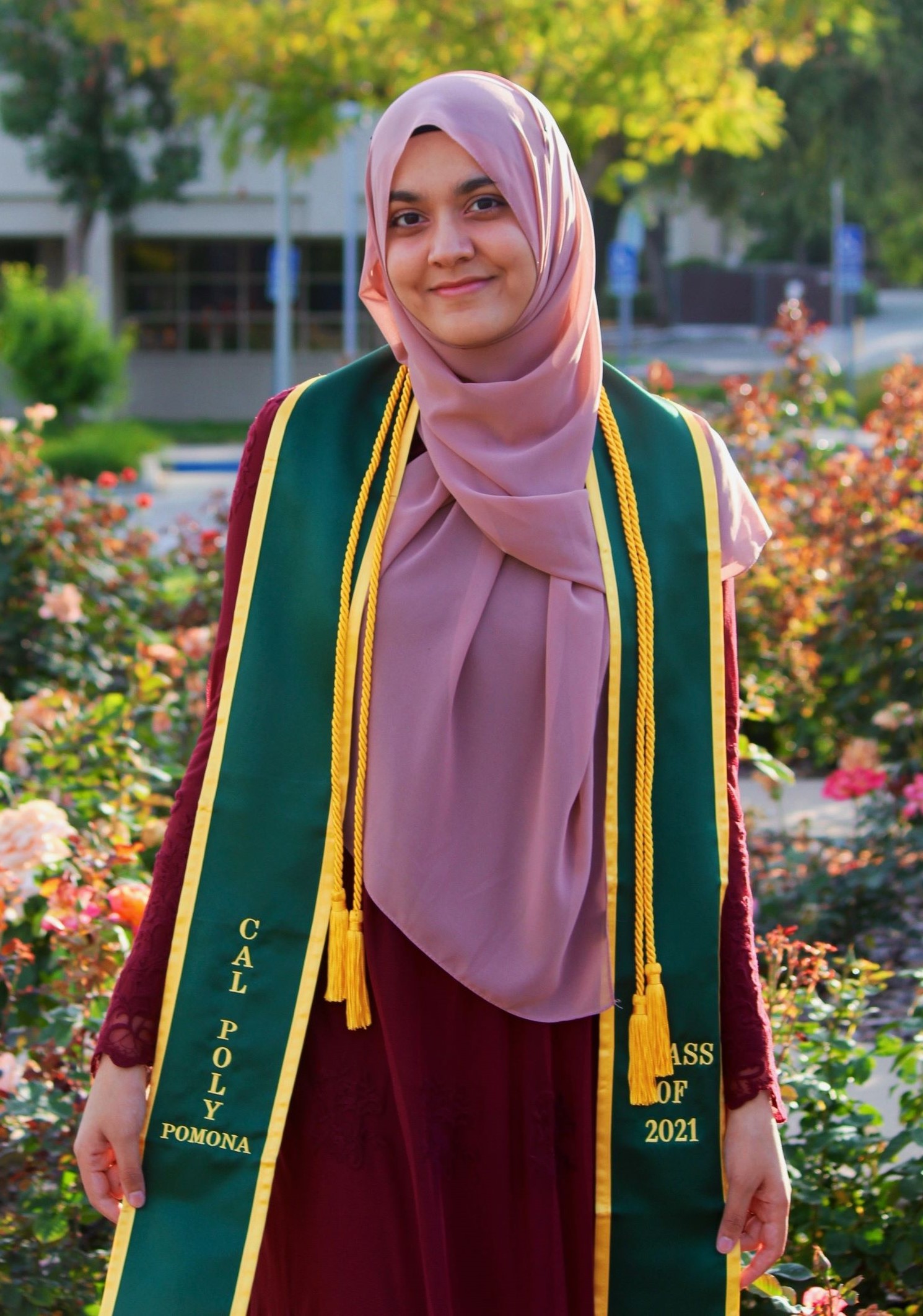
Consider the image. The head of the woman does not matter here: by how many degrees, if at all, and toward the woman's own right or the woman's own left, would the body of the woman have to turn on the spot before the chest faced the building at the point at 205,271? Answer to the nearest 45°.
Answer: approximately 180°

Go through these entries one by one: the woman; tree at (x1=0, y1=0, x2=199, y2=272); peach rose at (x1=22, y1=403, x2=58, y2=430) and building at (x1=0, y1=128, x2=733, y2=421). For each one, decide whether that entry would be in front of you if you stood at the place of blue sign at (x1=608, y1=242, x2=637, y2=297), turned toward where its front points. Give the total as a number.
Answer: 2

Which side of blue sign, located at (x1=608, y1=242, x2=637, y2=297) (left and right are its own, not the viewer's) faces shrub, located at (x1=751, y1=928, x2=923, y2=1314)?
front

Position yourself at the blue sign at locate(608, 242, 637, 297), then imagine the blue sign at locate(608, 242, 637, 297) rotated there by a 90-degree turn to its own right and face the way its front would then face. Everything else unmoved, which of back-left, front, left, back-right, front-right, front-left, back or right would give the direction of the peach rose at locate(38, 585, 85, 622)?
left

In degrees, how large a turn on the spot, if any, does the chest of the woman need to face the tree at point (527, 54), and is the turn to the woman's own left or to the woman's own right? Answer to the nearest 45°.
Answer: approximately 180°

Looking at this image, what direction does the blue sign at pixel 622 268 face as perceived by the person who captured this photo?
facing the viewer

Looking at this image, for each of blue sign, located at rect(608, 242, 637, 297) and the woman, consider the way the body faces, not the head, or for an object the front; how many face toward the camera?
2

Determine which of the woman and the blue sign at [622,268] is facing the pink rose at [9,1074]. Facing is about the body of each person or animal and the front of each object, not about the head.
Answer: the blue sign

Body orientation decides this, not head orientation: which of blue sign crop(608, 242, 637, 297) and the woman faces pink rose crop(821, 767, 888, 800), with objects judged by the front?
the blue sign

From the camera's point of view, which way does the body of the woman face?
toward the camera

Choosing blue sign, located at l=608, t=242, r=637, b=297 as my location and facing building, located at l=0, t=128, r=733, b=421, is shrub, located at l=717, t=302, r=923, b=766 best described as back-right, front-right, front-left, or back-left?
back-left

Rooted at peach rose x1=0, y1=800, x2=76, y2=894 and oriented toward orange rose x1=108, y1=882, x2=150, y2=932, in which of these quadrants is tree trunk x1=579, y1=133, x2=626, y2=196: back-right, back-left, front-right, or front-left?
front-left

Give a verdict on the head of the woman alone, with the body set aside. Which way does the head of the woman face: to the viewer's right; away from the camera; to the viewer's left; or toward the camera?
toward the camera

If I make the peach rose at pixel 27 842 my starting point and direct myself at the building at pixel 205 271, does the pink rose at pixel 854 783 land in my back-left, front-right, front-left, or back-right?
front-right

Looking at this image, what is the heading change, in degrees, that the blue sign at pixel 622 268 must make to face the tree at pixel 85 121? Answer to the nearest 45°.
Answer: approximately 135° to its right

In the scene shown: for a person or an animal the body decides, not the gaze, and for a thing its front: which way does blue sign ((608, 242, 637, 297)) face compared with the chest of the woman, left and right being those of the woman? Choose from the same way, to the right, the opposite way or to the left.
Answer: the same way

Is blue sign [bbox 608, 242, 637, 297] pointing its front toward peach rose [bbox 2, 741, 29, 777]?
yes
